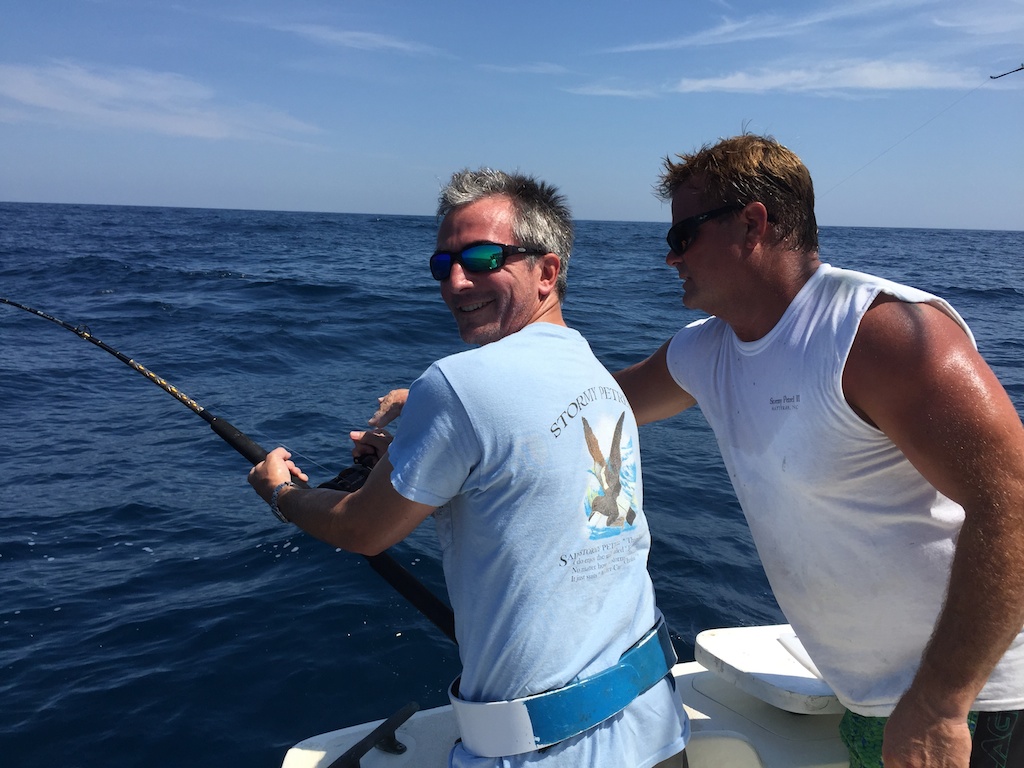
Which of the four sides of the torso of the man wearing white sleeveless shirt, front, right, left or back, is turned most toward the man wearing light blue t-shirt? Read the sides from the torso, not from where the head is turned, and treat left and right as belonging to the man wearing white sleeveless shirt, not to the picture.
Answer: front

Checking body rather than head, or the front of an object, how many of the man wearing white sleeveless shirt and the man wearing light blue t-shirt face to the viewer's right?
0

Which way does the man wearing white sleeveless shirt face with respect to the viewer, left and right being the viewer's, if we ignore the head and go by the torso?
facing the viewer and to the left of the viewer

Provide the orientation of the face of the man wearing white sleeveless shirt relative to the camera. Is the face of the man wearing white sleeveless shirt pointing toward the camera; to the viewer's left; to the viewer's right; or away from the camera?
to the viewer's left

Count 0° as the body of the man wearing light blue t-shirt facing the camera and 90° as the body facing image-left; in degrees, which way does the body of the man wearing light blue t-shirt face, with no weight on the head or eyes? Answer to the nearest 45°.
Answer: approximately 135°
